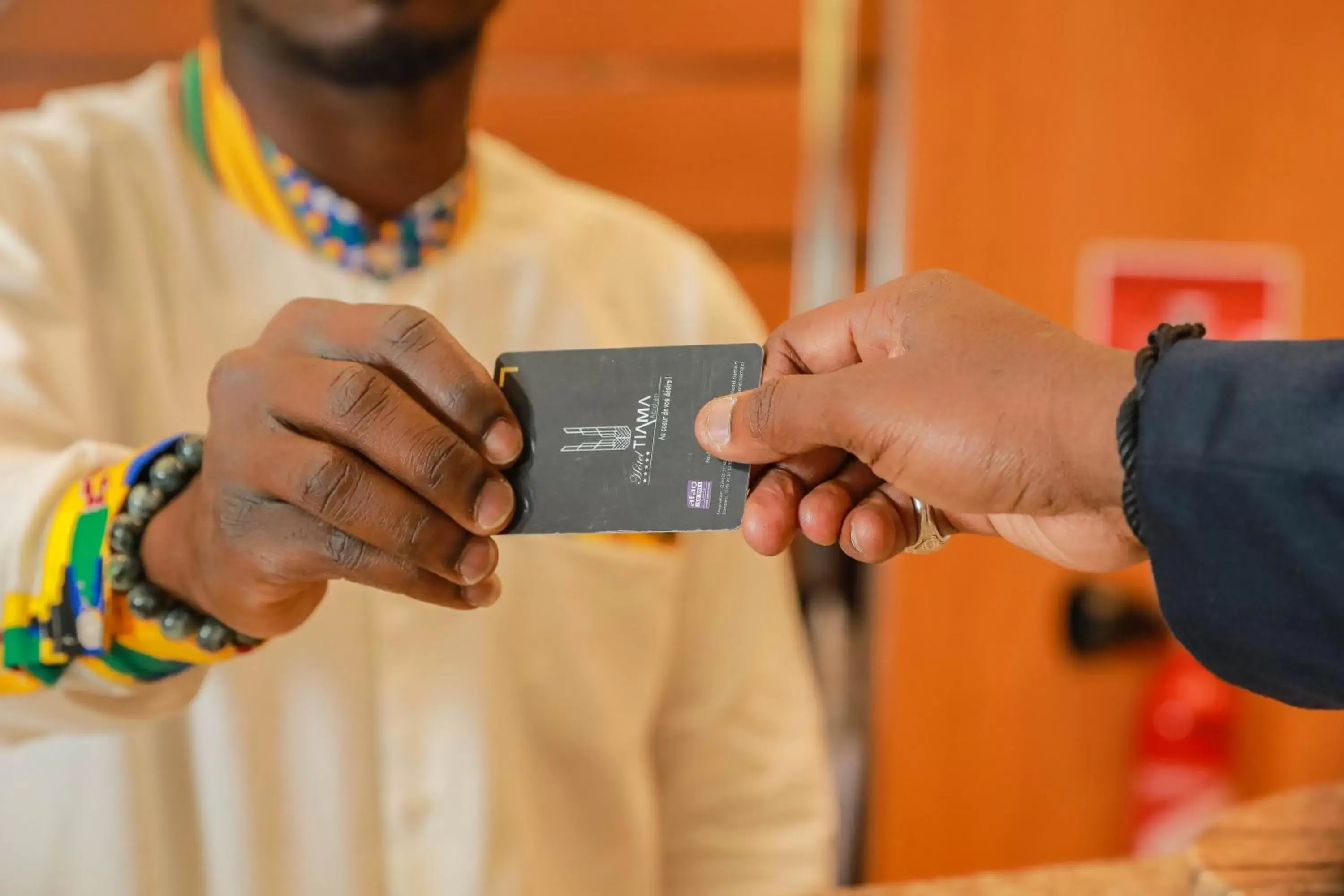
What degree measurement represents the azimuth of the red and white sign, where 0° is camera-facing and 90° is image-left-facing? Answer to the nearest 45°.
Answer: approximately 0°
